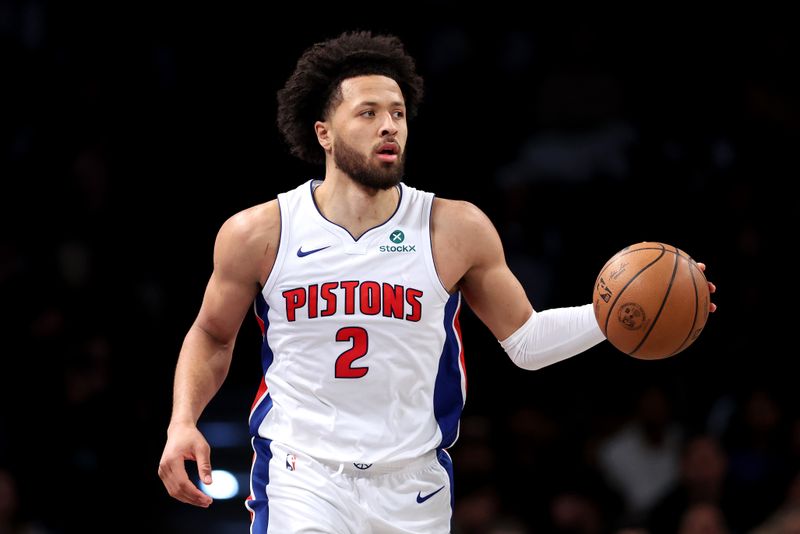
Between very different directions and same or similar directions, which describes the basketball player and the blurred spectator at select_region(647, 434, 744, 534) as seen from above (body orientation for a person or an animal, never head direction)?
same or similar directions

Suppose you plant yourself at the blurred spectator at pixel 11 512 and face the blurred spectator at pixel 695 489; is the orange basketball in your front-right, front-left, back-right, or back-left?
front-right

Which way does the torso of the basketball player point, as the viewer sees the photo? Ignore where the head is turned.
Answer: toward the camera

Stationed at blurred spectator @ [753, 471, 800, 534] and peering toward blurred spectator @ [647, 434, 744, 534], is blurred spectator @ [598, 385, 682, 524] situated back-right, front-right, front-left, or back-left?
front-right

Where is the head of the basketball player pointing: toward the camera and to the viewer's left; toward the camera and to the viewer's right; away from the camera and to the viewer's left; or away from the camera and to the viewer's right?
toward the camera and to the viewer's right

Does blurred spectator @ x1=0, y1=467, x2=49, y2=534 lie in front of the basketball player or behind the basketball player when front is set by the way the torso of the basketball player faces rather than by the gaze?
behind

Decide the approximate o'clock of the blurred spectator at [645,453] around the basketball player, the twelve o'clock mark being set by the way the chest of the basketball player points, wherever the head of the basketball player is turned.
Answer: The blurred spectator is roughly at 7 o'clock from the basketball player.

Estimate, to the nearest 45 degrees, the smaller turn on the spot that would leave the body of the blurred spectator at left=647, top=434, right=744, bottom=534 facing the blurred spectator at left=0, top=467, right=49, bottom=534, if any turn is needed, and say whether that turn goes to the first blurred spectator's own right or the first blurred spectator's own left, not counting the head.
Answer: approximately 90° to the first blurred spectator's own right

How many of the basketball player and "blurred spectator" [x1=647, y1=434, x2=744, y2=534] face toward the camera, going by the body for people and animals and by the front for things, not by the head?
2

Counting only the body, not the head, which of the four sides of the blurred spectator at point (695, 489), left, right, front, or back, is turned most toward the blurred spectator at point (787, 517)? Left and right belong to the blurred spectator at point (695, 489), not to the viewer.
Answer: left

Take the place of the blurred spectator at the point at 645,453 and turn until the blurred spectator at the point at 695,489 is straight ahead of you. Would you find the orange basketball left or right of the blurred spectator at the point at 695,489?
right

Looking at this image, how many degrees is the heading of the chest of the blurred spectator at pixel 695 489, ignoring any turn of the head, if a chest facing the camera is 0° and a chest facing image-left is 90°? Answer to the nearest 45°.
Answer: approximately 0°
